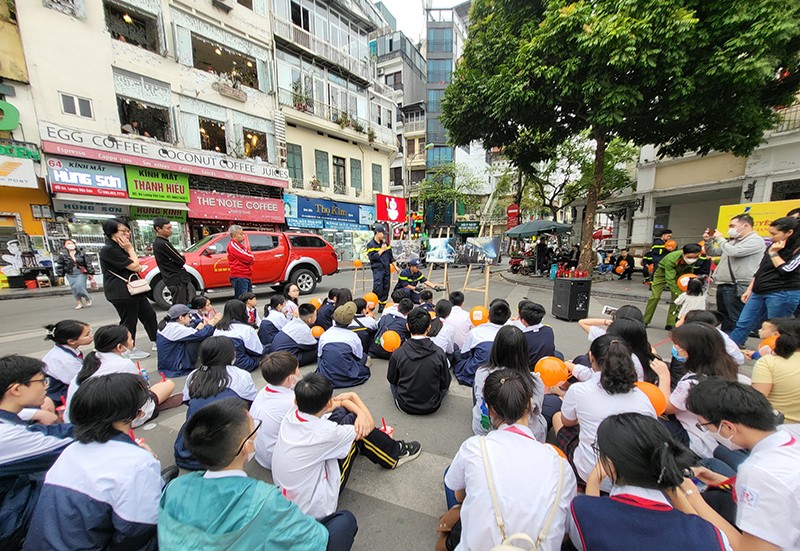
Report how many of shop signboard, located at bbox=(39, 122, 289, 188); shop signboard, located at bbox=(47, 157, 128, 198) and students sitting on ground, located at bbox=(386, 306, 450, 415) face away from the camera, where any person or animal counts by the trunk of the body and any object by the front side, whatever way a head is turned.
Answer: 1

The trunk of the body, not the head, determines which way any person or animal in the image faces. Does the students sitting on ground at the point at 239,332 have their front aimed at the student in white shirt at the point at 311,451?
no

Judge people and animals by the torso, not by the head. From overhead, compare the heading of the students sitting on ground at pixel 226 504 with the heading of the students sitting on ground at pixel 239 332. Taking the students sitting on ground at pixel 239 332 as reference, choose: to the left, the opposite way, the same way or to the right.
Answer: the same way

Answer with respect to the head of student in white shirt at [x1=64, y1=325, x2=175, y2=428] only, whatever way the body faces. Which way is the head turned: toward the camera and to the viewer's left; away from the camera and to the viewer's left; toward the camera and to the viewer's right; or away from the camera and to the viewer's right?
away from the camera and to the viewer's right

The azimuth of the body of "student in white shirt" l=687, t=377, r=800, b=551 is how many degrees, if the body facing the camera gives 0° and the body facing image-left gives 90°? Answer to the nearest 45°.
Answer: approximately 90°

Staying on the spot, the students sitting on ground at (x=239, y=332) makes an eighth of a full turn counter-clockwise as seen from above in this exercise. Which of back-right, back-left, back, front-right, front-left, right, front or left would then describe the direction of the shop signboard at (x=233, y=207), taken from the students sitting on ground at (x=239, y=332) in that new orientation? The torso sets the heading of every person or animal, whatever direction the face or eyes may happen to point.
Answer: front

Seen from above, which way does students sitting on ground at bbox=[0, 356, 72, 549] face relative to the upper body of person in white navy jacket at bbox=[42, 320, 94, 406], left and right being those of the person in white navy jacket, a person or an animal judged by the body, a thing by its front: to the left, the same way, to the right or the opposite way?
the same way

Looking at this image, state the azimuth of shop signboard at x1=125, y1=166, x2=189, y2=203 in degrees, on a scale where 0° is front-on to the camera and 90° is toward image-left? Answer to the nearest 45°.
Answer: approximately 315°

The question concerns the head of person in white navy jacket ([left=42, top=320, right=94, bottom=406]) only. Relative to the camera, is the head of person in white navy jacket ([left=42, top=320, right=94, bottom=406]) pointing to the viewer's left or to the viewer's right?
to the viewer's right

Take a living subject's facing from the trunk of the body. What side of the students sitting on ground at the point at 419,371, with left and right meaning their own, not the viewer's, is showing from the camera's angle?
back

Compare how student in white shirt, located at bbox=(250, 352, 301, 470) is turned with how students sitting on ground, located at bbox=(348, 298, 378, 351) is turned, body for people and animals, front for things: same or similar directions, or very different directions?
same or similar directions

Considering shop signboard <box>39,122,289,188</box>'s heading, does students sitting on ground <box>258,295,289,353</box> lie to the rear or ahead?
ahead

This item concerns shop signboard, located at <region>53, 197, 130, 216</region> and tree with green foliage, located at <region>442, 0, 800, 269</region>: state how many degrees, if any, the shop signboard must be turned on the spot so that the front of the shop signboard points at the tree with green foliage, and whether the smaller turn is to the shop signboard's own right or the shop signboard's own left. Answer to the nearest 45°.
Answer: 0° — it already faces it

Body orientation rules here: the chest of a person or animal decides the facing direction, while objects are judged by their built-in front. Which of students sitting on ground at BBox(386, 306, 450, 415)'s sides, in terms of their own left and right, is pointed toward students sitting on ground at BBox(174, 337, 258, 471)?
left

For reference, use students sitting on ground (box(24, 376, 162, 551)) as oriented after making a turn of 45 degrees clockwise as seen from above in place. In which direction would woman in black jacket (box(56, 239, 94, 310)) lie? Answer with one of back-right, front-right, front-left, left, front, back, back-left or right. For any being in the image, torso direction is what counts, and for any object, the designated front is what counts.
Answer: left

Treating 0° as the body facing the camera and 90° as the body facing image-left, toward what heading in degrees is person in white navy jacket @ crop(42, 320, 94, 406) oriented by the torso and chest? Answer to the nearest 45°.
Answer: approximately 270°

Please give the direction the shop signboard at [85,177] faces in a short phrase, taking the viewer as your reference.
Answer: facing the viewer and to the right of the viewer

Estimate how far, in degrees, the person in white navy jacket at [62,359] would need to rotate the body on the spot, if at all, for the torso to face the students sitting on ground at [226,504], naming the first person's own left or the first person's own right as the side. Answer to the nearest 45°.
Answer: approximately 90° to the first person's own right

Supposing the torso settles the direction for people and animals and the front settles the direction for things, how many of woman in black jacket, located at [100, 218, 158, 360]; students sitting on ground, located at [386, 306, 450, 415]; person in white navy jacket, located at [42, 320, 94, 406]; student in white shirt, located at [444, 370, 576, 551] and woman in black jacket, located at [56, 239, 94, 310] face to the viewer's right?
2

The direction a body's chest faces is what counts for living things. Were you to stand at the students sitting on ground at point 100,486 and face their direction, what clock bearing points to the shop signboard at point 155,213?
The shop signboard is roughly at 11 o'clock from the students sitting on ground.
